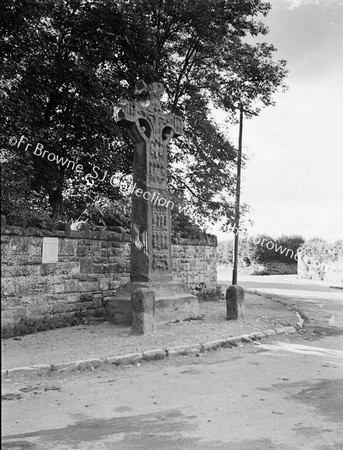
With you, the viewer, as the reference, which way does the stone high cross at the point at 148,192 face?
facing the viewer and to the right of the viewer

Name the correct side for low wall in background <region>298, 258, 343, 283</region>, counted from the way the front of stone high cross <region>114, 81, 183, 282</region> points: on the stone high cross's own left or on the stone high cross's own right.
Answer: on the stone high cross's own left

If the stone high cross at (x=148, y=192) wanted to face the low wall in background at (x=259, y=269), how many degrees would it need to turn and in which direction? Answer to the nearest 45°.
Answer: approximately 135° to its left
